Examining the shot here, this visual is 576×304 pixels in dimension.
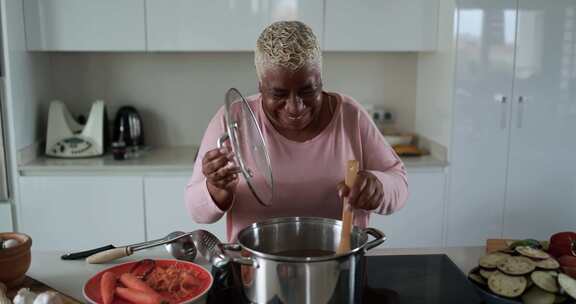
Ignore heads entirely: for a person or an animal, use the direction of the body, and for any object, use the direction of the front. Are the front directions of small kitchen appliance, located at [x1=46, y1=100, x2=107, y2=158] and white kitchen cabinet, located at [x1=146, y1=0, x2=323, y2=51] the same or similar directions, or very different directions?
same or similar directions

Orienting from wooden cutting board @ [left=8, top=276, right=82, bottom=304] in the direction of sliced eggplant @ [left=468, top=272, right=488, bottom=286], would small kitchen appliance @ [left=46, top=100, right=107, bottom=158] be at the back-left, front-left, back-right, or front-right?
back-left

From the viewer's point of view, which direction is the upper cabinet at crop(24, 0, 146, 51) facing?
toward the camera

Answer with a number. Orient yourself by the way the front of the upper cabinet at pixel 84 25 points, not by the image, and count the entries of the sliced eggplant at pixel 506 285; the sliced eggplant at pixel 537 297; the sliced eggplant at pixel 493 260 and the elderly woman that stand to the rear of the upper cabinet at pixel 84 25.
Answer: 0

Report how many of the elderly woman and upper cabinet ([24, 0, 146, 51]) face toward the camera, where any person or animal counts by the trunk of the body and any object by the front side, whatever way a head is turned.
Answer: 2

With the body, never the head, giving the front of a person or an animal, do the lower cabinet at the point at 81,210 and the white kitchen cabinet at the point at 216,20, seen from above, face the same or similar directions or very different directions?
same or similar directions

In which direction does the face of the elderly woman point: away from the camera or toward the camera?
toward the camera

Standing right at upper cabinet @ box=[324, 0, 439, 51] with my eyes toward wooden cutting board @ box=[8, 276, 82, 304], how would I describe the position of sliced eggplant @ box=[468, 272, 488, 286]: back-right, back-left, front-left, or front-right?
front-left

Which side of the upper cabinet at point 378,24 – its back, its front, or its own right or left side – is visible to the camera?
front

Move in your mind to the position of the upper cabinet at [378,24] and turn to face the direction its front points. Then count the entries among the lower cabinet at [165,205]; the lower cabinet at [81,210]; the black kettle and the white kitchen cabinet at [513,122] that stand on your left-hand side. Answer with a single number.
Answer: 1

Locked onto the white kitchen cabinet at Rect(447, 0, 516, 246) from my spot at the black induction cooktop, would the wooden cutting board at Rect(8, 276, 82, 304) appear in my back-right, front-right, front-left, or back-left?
back-left

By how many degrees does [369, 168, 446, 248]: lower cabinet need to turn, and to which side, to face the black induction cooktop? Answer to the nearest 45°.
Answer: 0° — it already faces it

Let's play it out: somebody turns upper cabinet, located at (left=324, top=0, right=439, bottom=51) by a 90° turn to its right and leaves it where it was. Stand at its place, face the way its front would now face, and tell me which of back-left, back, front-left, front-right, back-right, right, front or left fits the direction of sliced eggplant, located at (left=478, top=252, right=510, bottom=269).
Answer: left

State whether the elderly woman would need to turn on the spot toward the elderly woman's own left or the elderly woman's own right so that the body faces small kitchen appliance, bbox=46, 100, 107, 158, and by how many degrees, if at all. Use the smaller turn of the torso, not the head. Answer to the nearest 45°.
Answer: approximately 135° to the elderly woman's own right

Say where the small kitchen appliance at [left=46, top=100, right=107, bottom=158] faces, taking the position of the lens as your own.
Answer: facing the viewer

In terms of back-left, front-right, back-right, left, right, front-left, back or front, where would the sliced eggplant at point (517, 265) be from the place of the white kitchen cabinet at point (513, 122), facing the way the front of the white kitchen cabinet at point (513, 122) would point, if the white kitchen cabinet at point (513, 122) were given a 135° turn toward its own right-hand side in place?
back-left
